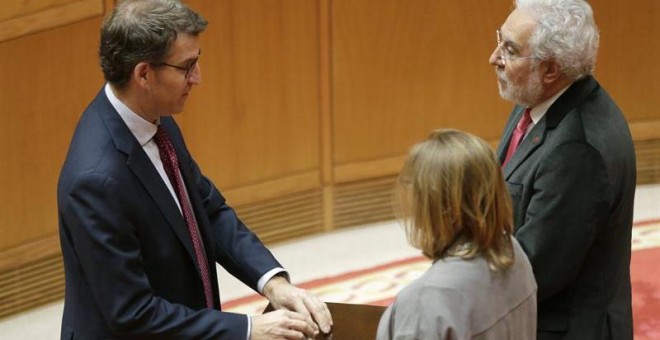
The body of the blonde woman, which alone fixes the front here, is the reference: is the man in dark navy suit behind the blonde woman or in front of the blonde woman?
in front

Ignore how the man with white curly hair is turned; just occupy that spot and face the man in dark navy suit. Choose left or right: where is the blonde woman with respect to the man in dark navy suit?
left

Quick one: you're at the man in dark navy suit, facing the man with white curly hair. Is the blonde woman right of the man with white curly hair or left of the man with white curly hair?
right

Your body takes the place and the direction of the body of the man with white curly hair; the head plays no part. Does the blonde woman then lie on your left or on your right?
on your left

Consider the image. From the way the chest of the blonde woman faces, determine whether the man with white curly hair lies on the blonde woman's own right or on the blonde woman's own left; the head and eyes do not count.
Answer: on the blonde woman's own right

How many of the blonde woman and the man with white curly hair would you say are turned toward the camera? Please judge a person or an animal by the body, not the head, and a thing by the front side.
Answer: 0

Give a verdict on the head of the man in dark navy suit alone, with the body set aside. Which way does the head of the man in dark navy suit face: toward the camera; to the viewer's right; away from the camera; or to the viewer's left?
to the viewer's right

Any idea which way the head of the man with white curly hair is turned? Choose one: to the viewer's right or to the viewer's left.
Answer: to the viewer's left

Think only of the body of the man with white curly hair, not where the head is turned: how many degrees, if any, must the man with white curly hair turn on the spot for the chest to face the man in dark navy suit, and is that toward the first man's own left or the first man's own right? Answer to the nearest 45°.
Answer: approximately 45° to the first man's own left

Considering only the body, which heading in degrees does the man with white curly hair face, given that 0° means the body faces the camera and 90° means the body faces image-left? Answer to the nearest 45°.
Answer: approximately 90°

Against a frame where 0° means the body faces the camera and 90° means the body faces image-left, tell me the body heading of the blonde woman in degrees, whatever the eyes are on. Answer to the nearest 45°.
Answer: approximately 135°
